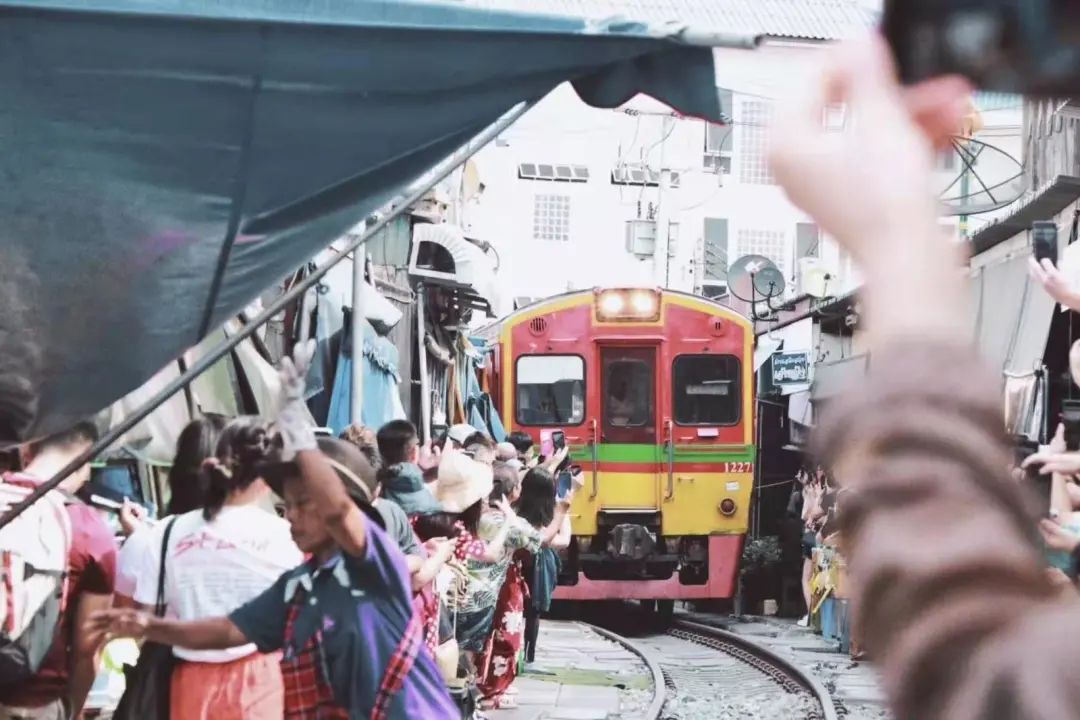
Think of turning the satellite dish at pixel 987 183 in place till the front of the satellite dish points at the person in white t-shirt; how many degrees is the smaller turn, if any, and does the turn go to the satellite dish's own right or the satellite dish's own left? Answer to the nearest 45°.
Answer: approximately 45° to the satellite dish's own left

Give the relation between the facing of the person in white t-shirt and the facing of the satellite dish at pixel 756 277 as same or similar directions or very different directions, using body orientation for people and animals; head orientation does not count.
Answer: very different directions

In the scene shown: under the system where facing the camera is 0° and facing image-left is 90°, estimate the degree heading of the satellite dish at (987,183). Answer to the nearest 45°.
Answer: approximately 45°

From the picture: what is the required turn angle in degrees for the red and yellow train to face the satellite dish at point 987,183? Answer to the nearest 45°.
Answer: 0° — it already faces it

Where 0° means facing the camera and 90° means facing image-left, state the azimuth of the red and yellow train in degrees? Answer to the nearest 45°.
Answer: approximately 0°

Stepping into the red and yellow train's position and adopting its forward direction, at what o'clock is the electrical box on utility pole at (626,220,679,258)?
The electrical box on utility pole is roughly at 6 o'clock from the red and yellow train.
